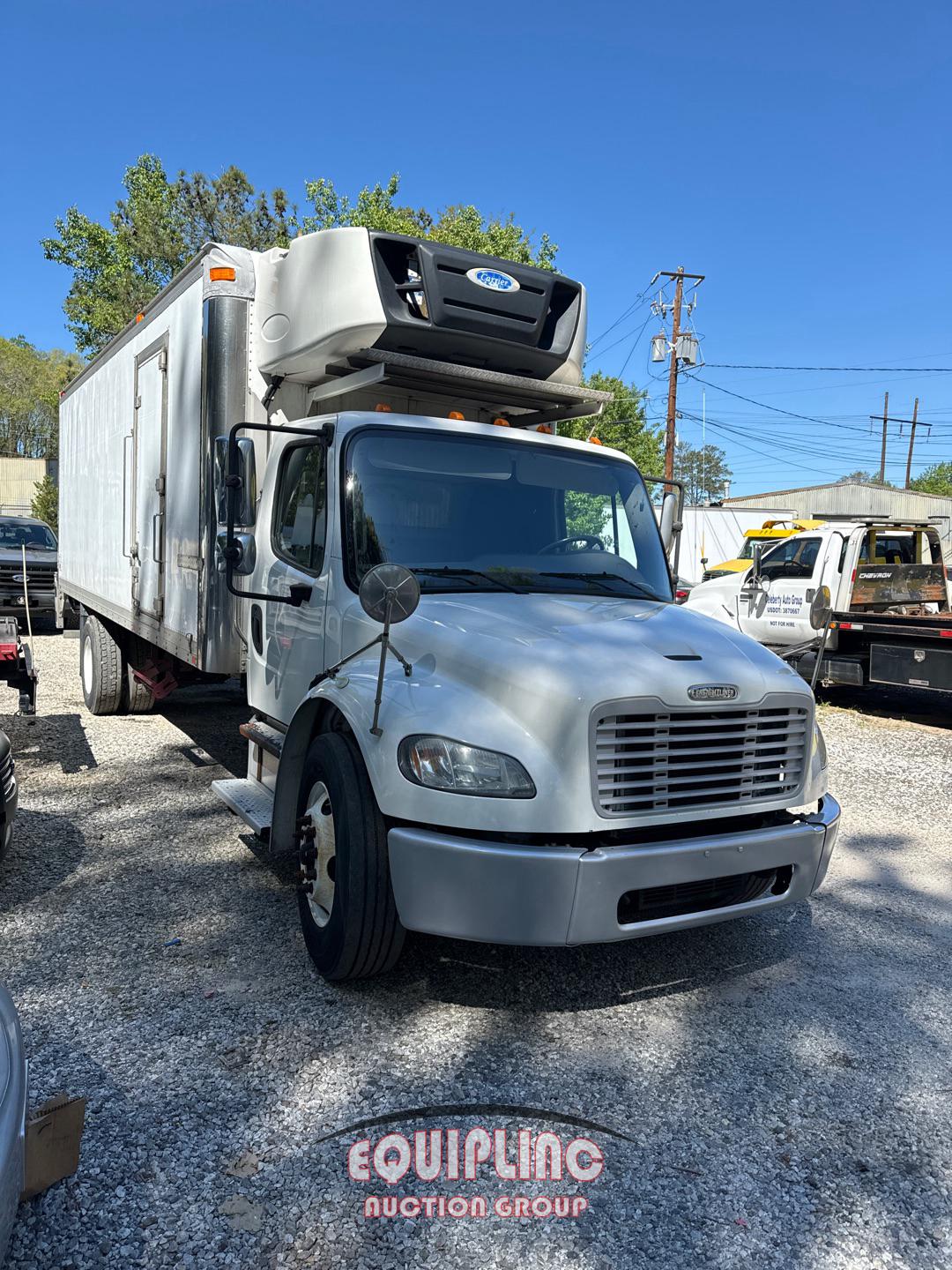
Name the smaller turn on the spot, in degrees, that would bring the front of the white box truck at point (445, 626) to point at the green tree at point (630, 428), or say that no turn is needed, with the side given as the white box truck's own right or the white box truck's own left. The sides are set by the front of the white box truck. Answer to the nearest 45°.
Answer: approximately 135° to the white box truck's own left

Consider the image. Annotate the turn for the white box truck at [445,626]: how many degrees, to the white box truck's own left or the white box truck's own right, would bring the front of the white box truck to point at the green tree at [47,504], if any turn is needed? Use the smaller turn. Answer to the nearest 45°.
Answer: approximately 180°

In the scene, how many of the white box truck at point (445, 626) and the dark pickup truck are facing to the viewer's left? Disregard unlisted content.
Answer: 0

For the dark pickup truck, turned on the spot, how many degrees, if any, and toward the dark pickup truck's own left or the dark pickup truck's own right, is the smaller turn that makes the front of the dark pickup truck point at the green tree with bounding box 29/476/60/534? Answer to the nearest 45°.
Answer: approximately 180°

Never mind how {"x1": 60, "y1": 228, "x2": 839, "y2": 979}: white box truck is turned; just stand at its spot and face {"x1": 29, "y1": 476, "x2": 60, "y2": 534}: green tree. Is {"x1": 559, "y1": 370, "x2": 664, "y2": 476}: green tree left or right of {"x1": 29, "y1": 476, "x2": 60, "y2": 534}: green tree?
right

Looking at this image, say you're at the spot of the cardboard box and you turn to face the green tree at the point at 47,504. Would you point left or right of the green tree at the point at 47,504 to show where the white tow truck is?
right

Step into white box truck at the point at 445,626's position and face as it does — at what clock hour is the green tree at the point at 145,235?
The green tree is roughly at 7 o'clock from the white box truck.

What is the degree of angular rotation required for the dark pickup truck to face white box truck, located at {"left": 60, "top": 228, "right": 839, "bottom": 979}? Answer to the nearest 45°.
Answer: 0° — it already faces it

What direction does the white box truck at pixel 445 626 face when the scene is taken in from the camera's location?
facing the viewer and to the right of the viewer

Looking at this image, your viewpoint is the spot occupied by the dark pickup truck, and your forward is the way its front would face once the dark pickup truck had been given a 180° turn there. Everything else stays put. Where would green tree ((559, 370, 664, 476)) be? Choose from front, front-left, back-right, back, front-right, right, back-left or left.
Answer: front-right

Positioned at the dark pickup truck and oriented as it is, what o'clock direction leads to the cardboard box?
The cardboard box is roughly at 12 o'clock from the dark pickup truck.

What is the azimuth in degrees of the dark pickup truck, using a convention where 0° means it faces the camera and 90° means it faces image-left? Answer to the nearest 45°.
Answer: approximately 0°

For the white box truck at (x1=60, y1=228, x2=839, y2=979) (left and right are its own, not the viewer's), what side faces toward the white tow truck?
left

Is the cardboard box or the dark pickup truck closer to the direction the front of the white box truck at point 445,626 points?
the cardboard box

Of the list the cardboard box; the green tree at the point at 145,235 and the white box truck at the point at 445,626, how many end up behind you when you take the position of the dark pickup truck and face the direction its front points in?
1
